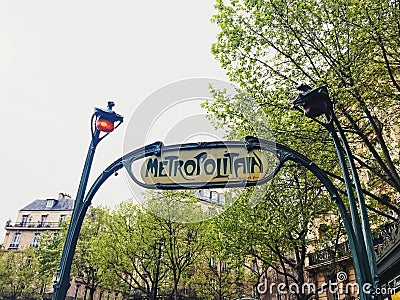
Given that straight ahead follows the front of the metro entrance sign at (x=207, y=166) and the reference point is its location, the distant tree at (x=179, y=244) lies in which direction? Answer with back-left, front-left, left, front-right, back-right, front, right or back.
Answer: back

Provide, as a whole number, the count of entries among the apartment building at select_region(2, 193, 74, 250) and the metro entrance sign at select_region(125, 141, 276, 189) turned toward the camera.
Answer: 2

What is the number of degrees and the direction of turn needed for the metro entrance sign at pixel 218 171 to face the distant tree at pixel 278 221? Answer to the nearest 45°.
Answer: approximately 180°

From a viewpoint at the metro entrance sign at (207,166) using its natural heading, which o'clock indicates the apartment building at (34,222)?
The apartment building is roughly at 5 o'clock from the metro entrance sign.

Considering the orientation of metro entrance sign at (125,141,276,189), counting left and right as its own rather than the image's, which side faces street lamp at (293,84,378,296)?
left

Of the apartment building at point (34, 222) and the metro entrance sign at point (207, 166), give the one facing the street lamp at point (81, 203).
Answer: the apartment building

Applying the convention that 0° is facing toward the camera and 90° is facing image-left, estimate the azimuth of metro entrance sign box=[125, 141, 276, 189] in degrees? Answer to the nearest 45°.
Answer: approximately 0°
